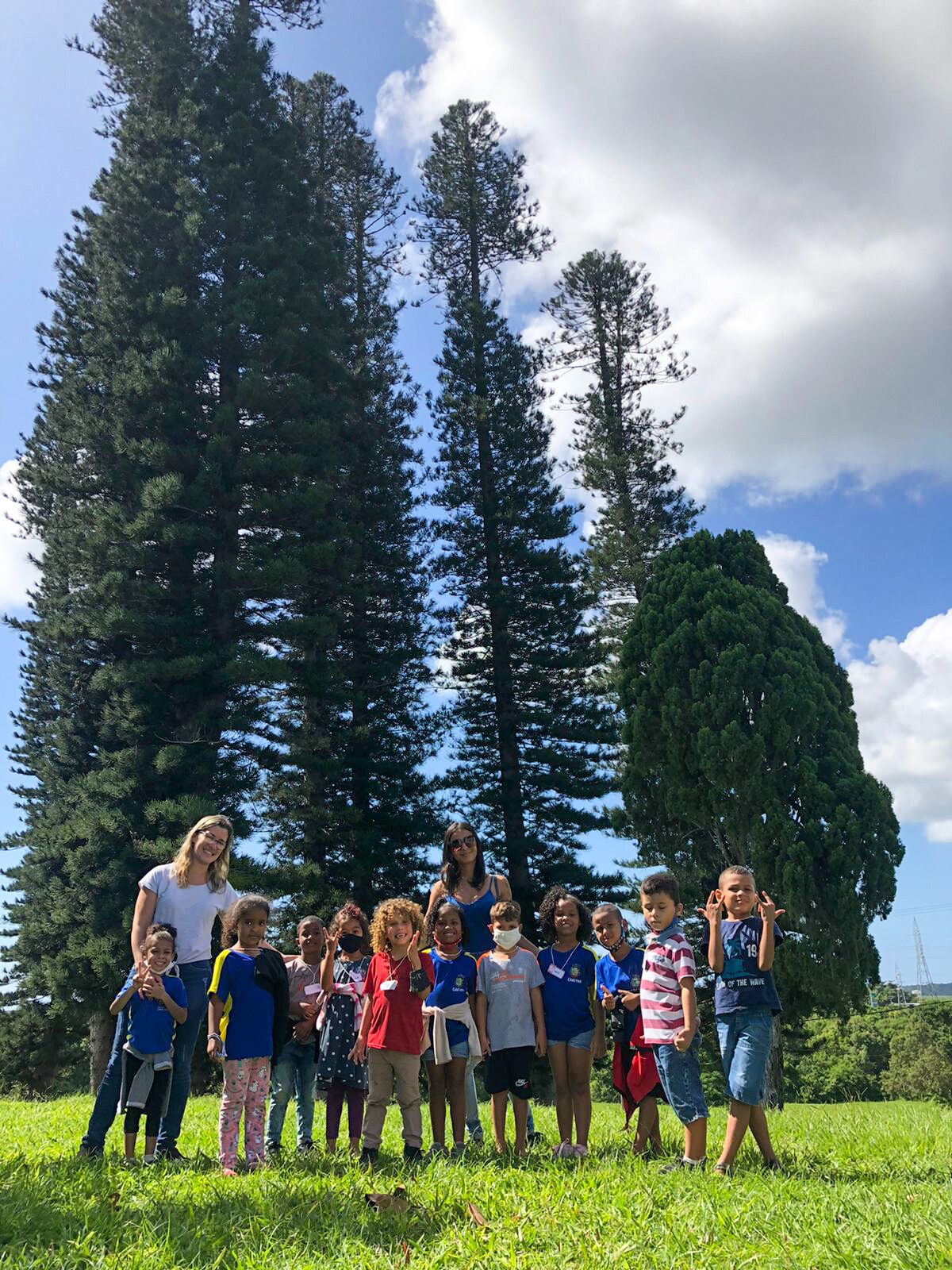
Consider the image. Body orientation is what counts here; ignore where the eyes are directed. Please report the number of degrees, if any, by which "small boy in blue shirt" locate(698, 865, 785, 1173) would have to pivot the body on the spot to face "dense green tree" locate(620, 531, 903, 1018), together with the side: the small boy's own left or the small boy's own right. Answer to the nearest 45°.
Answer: approximately 180°

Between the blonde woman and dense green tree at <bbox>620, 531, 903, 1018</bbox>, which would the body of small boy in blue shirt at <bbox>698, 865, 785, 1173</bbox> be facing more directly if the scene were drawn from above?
the blonde woman

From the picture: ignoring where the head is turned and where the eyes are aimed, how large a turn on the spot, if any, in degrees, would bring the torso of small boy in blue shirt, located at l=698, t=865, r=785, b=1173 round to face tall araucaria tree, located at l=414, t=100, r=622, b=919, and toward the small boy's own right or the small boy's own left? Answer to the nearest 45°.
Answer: approximately 180°

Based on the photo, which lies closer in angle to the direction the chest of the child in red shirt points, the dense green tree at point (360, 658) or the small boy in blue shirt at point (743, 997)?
the small boy in blue shirt

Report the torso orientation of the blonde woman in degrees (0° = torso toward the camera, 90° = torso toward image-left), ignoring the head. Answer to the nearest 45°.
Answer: approximately 0°

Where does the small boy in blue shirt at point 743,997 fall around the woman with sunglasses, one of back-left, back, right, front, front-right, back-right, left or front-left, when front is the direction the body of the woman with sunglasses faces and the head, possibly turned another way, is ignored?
front-left

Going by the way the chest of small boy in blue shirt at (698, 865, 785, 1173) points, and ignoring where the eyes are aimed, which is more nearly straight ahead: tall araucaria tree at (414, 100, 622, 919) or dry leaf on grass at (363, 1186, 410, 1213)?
the dry leaf on grass

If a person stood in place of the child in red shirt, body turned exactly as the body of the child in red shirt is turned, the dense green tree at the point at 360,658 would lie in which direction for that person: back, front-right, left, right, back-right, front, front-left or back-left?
back

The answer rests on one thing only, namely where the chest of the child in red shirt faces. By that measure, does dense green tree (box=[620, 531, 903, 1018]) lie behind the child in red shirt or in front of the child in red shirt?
behind

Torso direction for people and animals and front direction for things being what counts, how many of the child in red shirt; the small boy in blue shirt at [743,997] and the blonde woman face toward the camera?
3
